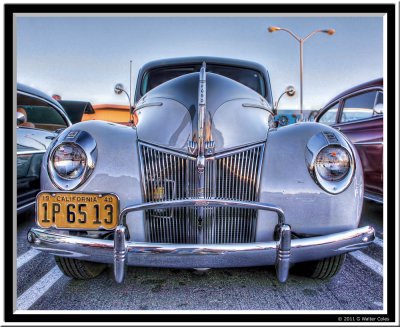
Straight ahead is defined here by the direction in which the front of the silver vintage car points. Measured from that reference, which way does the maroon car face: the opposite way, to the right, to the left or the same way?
the same way

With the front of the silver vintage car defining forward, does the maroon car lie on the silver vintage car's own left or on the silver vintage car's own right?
on the silver vintage car's own left

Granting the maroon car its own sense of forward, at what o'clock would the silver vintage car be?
The silver vintage car is roughly at 2 o'clock from the maroon car.

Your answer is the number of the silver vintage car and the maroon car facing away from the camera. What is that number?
0

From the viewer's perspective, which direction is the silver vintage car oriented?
toward the camera

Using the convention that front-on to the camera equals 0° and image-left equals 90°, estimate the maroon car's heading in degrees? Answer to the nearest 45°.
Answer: approximately 315°
